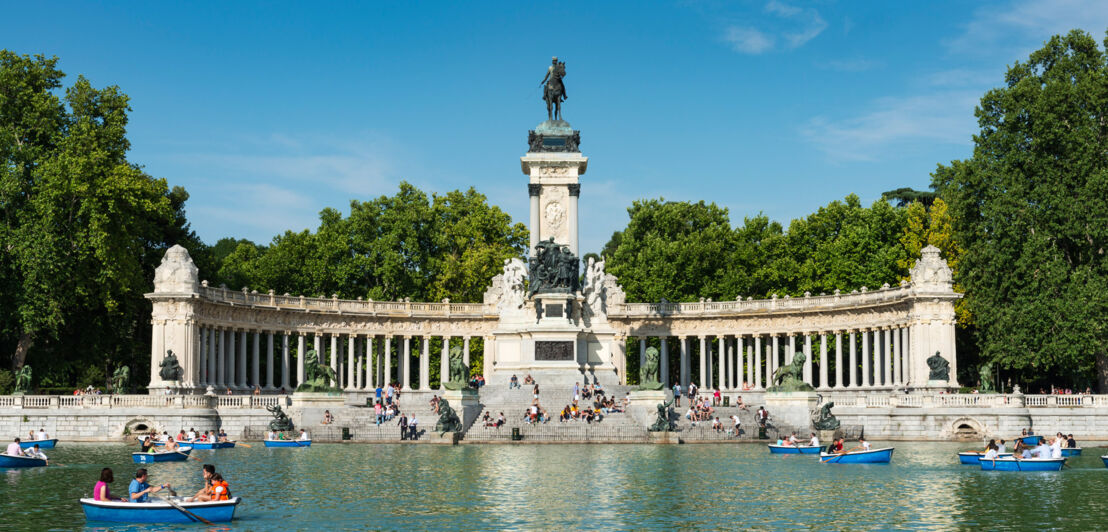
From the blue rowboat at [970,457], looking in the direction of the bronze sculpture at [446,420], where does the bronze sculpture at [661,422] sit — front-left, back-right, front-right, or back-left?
front-right

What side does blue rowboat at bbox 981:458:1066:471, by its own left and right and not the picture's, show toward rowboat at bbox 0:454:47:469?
back

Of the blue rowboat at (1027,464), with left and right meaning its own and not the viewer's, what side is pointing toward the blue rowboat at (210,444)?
back

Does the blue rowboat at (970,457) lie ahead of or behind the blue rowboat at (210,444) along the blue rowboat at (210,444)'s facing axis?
ahead

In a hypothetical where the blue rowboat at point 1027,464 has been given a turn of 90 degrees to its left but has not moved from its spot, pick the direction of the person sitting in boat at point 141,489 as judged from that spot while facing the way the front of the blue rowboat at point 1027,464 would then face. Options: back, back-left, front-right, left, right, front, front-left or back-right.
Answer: back-left

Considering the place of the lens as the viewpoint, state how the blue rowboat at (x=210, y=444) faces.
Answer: facing to the right of the viewer

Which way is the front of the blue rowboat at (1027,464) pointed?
to the viewer's right

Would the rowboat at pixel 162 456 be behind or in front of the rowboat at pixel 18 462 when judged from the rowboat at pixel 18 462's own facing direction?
in front
